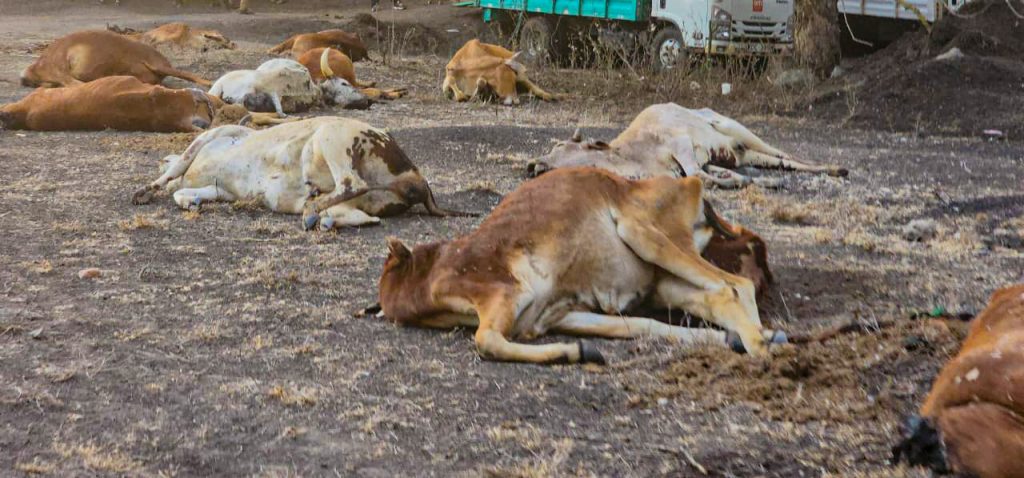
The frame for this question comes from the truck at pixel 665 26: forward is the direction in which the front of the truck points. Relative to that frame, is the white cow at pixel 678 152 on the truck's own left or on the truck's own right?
on the truck's own right

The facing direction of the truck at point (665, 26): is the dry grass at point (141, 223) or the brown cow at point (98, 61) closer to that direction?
the dry grass

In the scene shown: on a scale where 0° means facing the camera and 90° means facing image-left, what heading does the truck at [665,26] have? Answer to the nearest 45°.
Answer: approximately 315°

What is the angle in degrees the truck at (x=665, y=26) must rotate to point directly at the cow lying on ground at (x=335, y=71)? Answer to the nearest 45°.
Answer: approximately 90° to its right

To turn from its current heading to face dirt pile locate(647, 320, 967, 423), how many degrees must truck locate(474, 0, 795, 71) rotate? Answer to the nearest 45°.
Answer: approximately 45° to its right

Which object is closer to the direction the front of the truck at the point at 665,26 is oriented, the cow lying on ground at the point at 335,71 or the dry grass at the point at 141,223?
the dry grass

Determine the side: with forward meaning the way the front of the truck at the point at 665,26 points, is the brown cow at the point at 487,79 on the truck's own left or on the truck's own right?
on the truck's own right

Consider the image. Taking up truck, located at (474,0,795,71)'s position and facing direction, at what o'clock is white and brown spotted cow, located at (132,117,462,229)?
The white and brown spotted cow is roughly at 2 o'clock from the truck.

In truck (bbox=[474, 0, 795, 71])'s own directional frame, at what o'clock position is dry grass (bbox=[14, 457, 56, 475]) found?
The dry grass is roughly at 2 o'clock from the truck.

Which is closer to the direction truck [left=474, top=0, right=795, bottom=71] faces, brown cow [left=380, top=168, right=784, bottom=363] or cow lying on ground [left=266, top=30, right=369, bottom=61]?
the brown cow

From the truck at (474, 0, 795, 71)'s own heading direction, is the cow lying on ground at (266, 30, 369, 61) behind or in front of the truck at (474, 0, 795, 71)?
behind

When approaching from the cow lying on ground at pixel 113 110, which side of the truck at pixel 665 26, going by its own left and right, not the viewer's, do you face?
right
